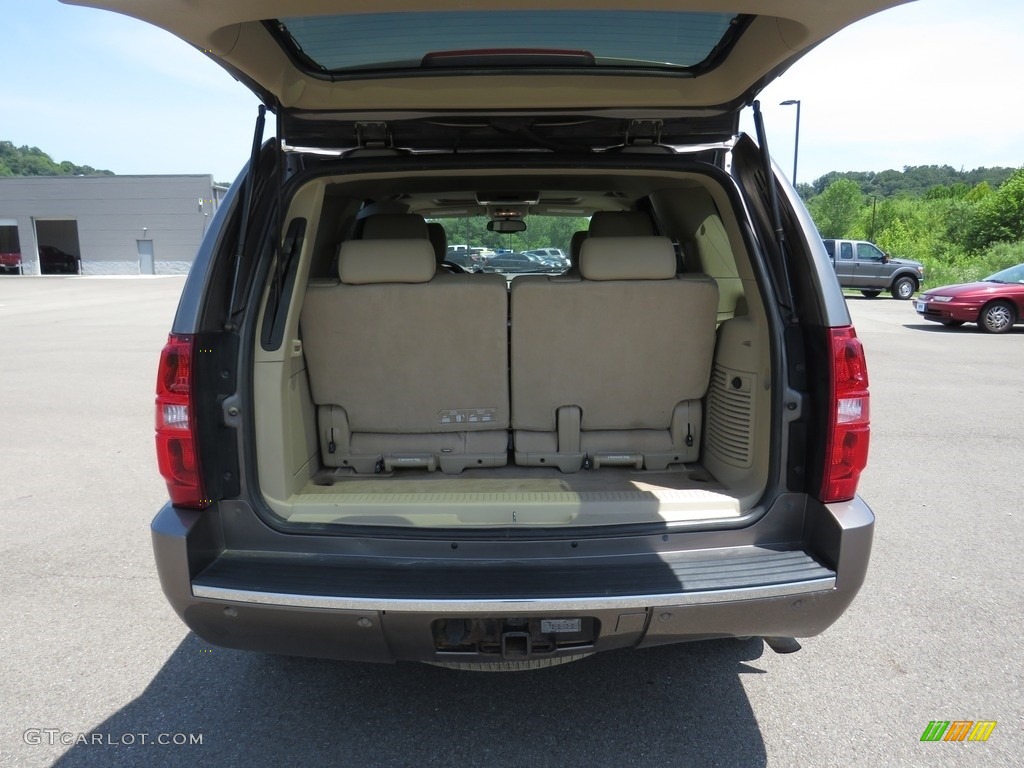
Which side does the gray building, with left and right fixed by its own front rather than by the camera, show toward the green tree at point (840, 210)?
left

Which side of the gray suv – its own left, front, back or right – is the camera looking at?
back

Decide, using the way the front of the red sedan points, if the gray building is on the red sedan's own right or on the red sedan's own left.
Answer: on the red sedan's own right

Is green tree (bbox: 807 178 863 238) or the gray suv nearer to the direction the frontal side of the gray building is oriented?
the gray suv

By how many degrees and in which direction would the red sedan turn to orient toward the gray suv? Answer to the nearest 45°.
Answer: approximately 45° to its left

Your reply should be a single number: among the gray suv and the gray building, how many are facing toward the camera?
1

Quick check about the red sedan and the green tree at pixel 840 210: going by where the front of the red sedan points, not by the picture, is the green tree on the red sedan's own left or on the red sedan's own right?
on the red sedan's own right

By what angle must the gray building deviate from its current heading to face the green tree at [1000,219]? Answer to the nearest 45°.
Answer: approximately 45° to its left
